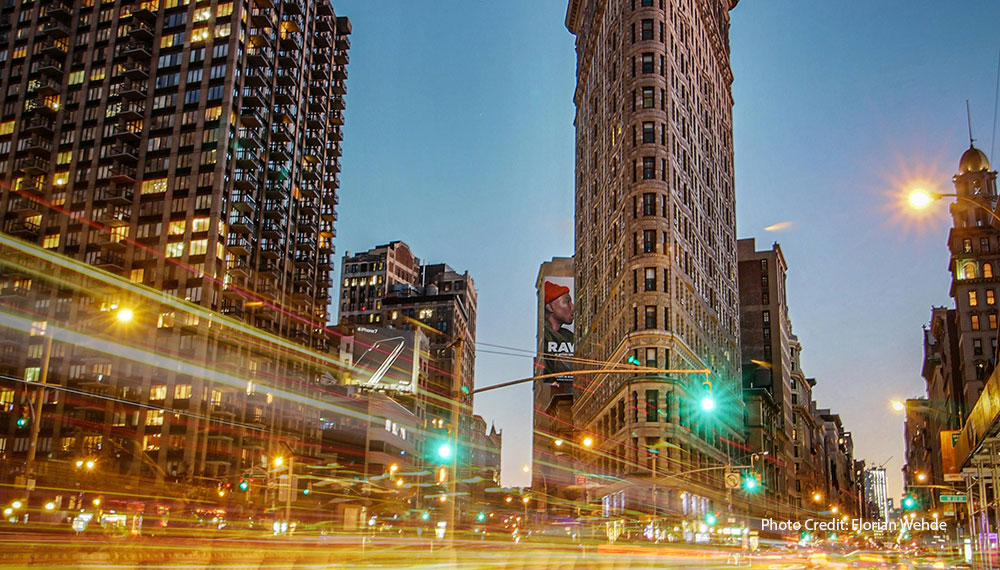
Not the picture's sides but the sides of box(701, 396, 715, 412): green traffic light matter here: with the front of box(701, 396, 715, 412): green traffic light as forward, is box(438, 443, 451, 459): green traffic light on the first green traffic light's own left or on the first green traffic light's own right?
on the first green traffic light's own right

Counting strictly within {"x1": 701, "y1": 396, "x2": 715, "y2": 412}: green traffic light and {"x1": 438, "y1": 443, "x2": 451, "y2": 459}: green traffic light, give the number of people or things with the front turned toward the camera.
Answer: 2

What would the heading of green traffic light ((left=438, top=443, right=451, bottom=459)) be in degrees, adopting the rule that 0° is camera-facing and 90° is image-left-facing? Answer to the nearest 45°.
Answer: approximately 0°

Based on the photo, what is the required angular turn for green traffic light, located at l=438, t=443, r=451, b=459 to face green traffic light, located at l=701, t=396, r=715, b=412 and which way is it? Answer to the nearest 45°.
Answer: approximately 90° to its left

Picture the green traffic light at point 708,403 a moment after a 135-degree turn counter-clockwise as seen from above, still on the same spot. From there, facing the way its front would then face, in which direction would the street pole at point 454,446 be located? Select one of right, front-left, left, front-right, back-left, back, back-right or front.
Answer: back

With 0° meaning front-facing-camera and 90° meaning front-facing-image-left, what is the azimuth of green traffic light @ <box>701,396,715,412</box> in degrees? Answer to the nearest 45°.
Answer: approximately 0°
